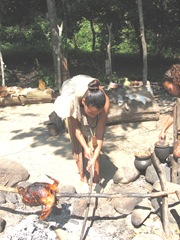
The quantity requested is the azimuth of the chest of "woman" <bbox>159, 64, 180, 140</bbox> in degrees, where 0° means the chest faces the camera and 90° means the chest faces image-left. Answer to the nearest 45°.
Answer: approximately 90°

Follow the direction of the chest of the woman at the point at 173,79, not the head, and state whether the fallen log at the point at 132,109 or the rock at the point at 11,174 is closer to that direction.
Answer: the rock
